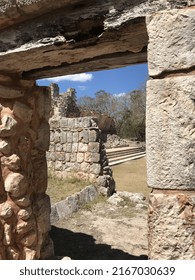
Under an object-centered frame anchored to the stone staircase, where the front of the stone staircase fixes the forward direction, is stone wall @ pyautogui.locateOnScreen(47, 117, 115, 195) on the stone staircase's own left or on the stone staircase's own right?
on the stone staircase's own right
